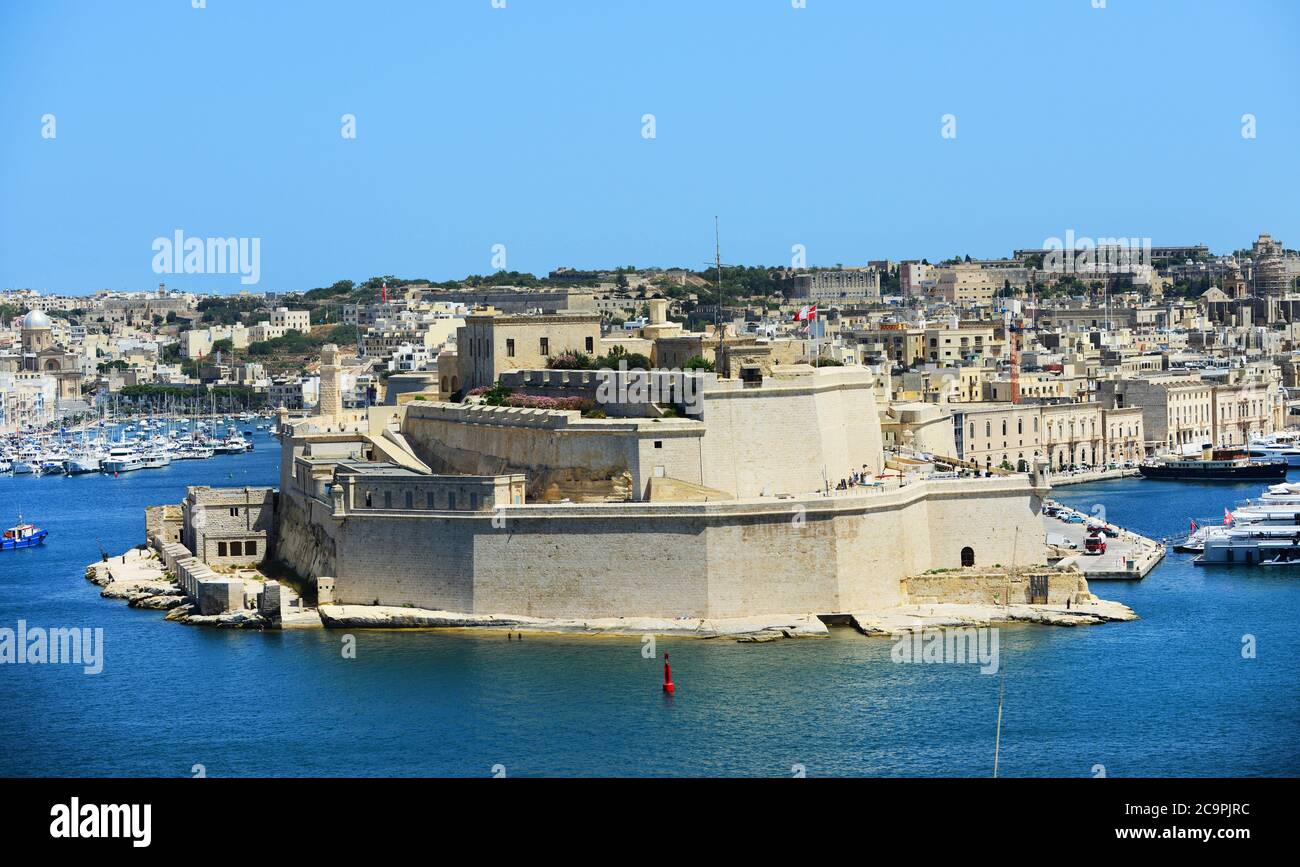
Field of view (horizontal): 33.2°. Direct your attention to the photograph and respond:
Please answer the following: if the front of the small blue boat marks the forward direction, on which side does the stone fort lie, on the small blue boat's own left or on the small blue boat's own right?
on the small blue boat's own right

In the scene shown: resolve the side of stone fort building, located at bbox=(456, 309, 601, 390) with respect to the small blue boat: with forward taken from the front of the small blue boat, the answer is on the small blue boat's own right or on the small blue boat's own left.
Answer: on the small blue boat's own right
